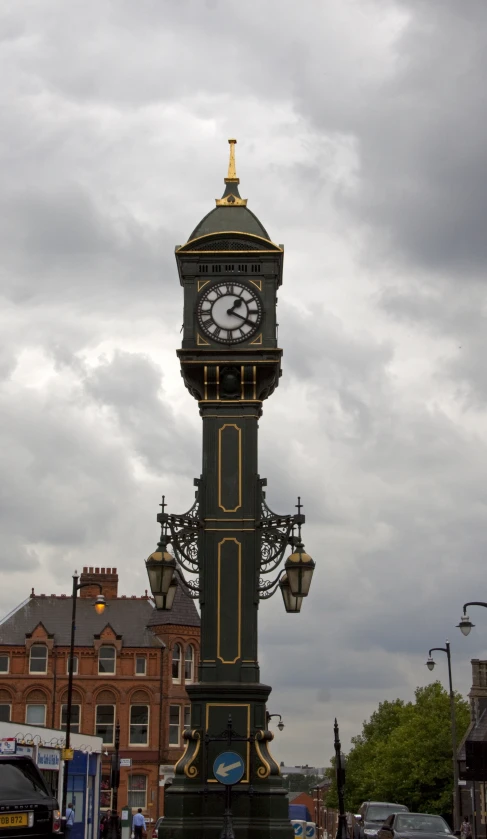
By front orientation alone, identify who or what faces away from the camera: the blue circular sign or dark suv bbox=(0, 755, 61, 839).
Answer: the dark suv

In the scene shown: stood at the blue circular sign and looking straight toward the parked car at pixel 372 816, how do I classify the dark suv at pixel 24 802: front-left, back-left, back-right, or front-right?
back-left

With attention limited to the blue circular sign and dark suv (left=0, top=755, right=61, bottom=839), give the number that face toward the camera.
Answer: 1

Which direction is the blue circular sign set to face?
toward the camera

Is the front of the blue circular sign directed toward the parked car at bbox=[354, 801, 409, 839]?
no

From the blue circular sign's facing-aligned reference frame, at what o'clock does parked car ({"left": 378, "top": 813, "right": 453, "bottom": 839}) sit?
The parked car is roughly at 7 o'clock from the blue circular sign.

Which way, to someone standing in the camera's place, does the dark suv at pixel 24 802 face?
facing away from the viewer

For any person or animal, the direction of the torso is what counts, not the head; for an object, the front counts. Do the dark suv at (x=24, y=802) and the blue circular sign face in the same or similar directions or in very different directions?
very different directions
